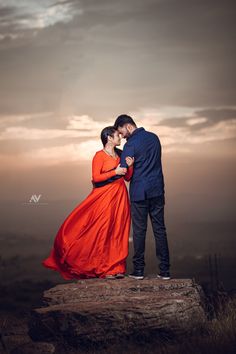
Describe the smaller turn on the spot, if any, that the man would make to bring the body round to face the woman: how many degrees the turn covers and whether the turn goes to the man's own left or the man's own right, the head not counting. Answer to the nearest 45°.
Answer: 0° — they already face them

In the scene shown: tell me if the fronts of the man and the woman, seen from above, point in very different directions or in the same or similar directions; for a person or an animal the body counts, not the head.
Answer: very different directions

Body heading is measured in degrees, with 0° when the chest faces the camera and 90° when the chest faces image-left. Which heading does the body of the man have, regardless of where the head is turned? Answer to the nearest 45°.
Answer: approximately 135°

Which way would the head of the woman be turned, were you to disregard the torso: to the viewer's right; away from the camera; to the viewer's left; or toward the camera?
to the viewer's right

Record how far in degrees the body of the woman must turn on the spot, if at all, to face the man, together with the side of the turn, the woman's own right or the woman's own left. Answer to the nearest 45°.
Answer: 0° — they already face them

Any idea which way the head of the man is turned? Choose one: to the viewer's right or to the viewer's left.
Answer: to the viewer's left

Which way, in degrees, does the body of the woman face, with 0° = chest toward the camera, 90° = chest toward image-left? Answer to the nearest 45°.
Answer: approximately 315°
